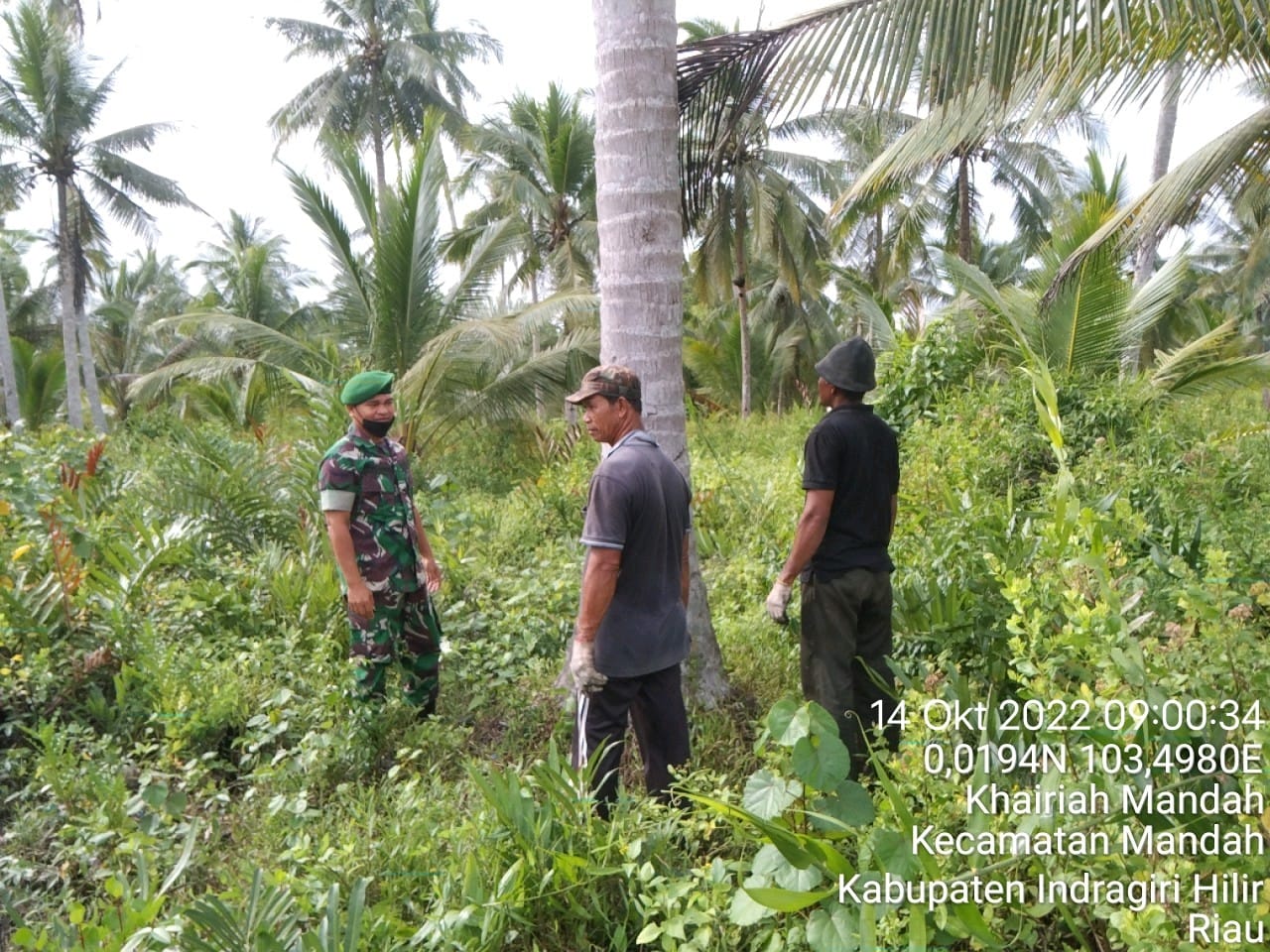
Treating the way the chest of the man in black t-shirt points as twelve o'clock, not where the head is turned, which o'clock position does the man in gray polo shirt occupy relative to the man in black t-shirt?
The man in gray polo shirt is roughly at 9 o'clock from the man in black t-shirt.

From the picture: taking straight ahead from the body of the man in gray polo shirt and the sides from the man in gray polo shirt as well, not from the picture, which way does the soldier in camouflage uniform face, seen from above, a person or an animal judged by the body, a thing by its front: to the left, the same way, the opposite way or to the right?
the opposite way

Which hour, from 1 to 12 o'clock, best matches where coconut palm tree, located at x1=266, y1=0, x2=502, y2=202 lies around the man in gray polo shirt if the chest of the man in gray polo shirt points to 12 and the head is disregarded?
The coconut palm tree is roughly at 1 o'clock from the man in gray polo shirt.

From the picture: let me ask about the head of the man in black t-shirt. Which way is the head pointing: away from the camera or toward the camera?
away from the camera

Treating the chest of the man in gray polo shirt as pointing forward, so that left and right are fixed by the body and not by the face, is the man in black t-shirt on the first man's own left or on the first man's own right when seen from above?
on the first man's own right

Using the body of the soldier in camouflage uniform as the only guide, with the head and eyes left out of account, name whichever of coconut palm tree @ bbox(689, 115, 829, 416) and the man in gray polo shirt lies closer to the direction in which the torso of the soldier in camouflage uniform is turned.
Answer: the man in gray polo shirt

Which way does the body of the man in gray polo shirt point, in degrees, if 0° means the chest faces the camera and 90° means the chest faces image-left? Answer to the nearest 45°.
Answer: approximately 135°

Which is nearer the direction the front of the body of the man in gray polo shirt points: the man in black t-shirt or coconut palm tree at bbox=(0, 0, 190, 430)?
the coconut palm tree

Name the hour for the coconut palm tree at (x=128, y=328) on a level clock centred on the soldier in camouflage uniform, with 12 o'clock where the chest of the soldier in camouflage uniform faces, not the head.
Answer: The coconut palm tree is roughly at 7 o'clock from the soldier in camouflage uniform.

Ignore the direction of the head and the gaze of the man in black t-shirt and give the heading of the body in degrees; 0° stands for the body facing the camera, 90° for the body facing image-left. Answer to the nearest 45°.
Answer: approximately 135°

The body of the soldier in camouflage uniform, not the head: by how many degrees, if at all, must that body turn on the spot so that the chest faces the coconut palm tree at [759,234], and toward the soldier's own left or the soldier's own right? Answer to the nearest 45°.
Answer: approximately 90° to the soldier's own left

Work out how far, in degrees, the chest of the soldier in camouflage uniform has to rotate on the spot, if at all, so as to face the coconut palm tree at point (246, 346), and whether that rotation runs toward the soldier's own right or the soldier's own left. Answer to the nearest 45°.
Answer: approximately 135° to the soldier's own left
